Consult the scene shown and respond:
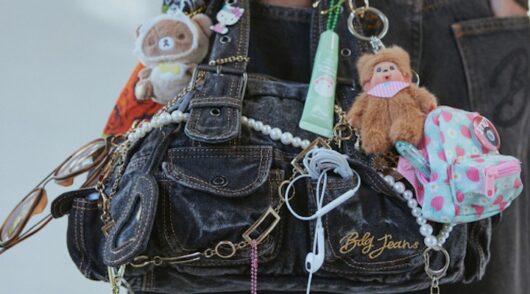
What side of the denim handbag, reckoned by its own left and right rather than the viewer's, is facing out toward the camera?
front

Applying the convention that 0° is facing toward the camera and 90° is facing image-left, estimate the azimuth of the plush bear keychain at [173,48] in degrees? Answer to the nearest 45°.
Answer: approximately 45°

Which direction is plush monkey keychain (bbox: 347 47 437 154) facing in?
toward the camera

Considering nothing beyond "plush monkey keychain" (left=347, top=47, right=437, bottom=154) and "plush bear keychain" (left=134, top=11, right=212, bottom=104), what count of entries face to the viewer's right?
0
